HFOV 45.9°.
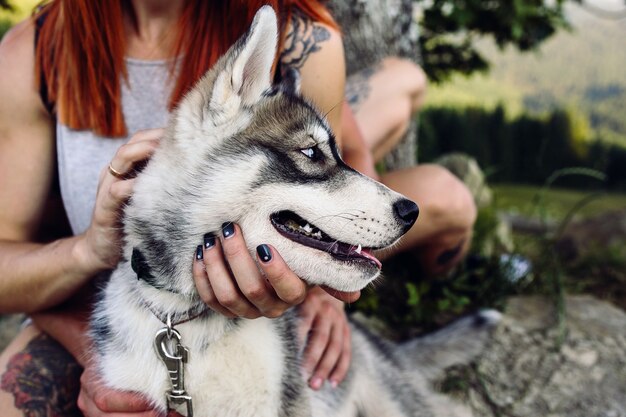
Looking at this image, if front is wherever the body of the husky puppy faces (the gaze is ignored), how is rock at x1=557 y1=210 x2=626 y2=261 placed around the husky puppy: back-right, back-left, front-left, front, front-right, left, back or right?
back

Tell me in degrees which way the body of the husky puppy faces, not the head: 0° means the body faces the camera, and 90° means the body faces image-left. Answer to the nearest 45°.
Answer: approximately 45°

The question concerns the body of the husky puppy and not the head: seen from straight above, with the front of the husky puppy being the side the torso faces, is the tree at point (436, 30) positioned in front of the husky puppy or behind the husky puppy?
behind
